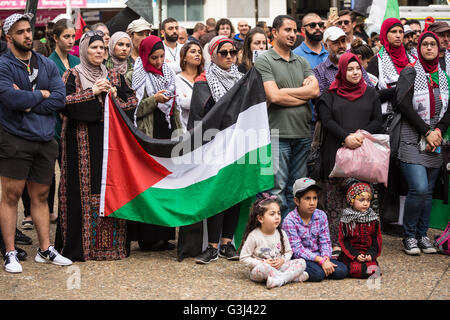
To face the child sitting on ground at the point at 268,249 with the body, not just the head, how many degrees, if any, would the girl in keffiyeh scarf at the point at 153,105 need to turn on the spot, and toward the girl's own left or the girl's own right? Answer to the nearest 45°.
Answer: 0° — they already face them

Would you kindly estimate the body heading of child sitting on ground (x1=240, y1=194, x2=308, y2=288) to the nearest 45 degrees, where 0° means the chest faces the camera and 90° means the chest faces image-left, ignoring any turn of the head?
approximately 315°

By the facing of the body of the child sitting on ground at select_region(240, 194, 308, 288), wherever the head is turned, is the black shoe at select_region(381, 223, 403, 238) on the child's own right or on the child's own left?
on the child's own left

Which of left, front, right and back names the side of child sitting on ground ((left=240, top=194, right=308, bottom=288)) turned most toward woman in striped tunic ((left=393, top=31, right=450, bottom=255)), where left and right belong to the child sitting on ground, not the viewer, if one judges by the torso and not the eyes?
left
